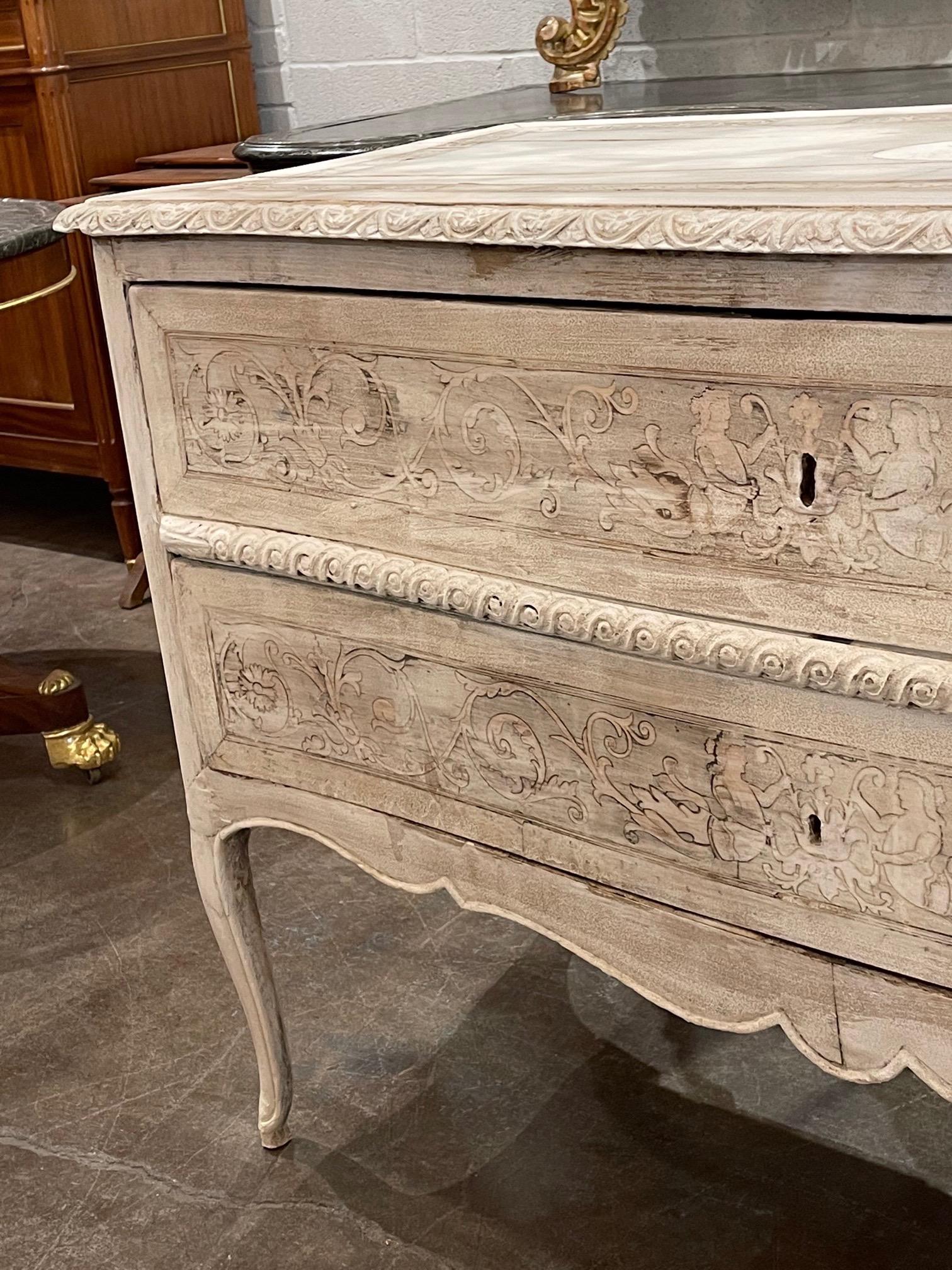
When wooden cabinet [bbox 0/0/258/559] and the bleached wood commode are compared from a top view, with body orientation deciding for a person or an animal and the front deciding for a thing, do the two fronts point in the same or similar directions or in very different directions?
same or similar directions

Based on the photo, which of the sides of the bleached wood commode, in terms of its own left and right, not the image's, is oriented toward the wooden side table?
right

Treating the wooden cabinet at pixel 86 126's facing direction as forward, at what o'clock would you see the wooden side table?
The wooden side table is roughly at 11 o'clock from the wooden cabinet.

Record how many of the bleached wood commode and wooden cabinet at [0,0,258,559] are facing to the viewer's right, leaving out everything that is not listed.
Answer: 0

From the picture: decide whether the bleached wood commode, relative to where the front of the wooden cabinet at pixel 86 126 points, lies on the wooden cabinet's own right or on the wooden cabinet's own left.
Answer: on the wooden cabinet's own left

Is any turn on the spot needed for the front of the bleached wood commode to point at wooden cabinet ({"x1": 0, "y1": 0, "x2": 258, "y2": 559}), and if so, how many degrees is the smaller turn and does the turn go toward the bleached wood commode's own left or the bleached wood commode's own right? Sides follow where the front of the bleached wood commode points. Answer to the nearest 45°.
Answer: approximately 135° to the bleached wood commode's own right

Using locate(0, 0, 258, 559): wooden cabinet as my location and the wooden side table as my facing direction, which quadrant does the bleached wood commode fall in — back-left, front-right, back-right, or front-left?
front-left

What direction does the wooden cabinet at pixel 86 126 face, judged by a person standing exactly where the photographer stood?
facing the viewer and to the left of the viewer
